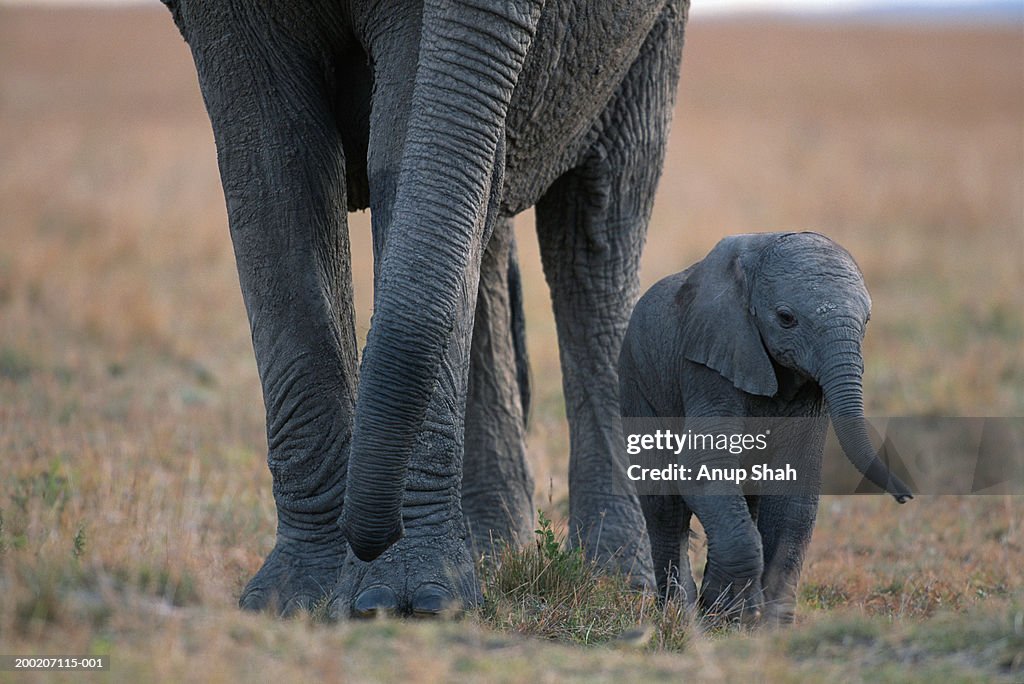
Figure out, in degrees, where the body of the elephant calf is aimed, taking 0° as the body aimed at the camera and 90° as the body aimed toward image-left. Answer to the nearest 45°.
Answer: approximately 315°

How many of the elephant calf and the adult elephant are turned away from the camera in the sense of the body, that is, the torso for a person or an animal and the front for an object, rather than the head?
0

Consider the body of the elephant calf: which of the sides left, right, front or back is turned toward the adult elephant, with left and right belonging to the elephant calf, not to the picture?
right

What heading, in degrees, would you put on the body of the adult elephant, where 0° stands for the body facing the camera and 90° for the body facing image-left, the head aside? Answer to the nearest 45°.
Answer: approximately 45°
